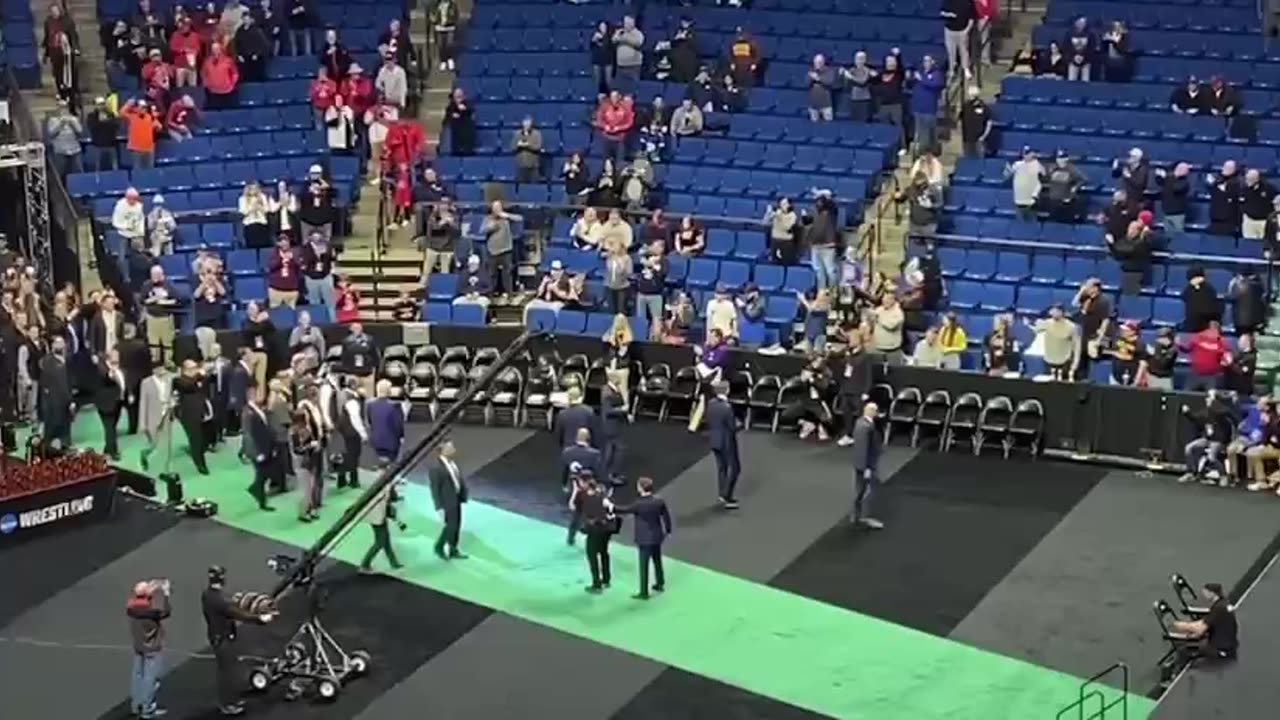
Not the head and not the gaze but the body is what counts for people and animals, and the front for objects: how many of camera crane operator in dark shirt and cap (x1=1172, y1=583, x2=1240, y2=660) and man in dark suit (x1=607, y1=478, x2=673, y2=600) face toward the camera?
0

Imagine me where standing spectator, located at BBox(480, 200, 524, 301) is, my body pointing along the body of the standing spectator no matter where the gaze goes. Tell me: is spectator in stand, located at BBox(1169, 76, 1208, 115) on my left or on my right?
on my left

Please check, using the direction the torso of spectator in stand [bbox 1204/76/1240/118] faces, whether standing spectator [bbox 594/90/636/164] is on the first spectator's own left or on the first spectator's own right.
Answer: on the first spectator's own right

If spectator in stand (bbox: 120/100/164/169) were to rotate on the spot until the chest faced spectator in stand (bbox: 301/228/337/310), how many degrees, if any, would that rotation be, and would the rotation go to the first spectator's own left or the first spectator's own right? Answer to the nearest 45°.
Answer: approximately 45° to the first spectator's own left

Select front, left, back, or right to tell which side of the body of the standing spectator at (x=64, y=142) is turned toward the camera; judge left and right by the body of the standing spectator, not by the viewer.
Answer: front

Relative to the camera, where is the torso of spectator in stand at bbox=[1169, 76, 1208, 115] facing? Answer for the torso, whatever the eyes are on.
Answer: toward the camera

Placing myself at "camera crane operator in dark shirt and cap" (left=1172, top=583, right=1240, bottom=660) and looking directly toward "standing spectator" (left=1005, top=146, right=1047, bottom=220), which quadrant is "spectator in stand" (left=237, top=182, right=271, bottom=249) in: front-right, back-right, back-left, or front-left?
front-left

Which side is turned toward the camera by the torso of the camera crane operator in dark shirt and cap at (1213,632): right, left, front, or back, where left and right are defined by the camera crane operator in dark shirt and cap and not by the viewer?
left

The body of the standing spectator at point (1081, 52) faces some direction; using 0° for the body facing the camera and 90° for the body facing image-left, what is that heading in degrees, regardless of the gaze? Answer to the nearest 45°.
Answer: approximately 0°

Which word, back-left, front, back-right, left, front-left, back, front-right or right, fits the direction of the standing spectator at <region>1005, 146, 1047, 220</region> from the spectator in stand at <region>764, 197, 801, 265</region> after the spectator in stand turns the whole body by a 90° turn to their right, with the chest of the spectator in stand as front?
back

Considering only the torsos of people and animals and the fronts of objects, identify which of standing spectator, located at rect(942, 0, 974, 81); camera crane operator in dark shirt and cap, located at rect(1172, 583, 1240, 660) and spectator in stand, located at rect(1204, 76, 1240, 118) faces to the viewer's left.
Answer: the camera crane operator in dark shirt and cap
